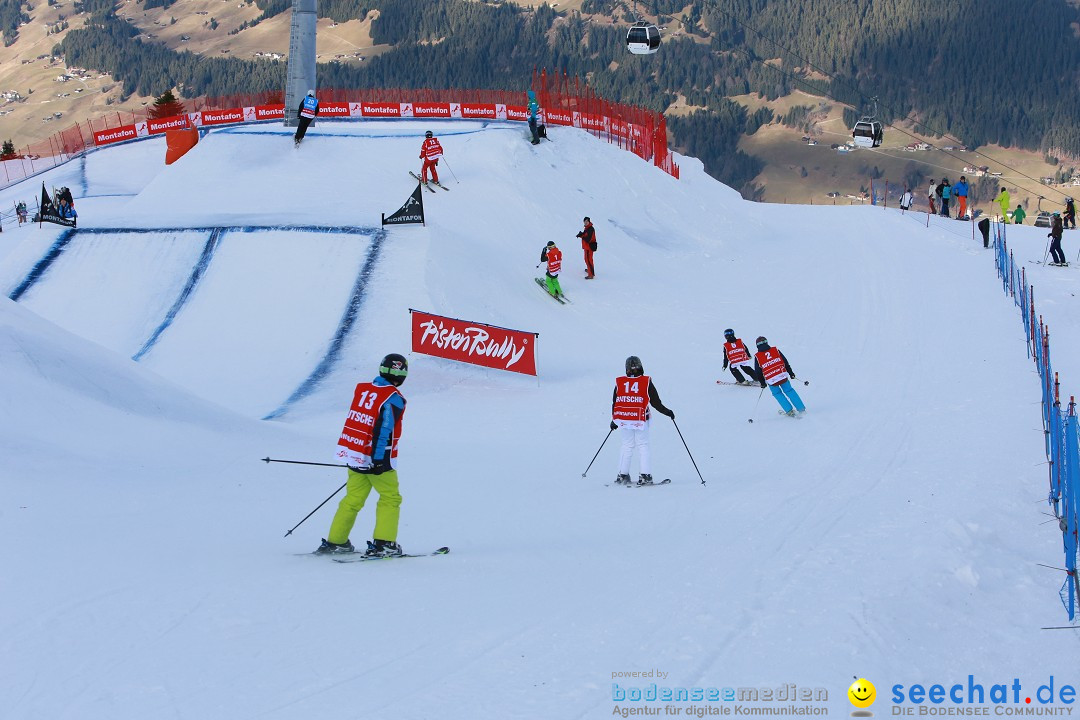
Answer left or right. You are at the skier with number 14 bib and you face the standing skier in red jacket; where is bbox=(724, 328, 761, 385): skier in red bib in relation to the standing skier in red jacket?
right
